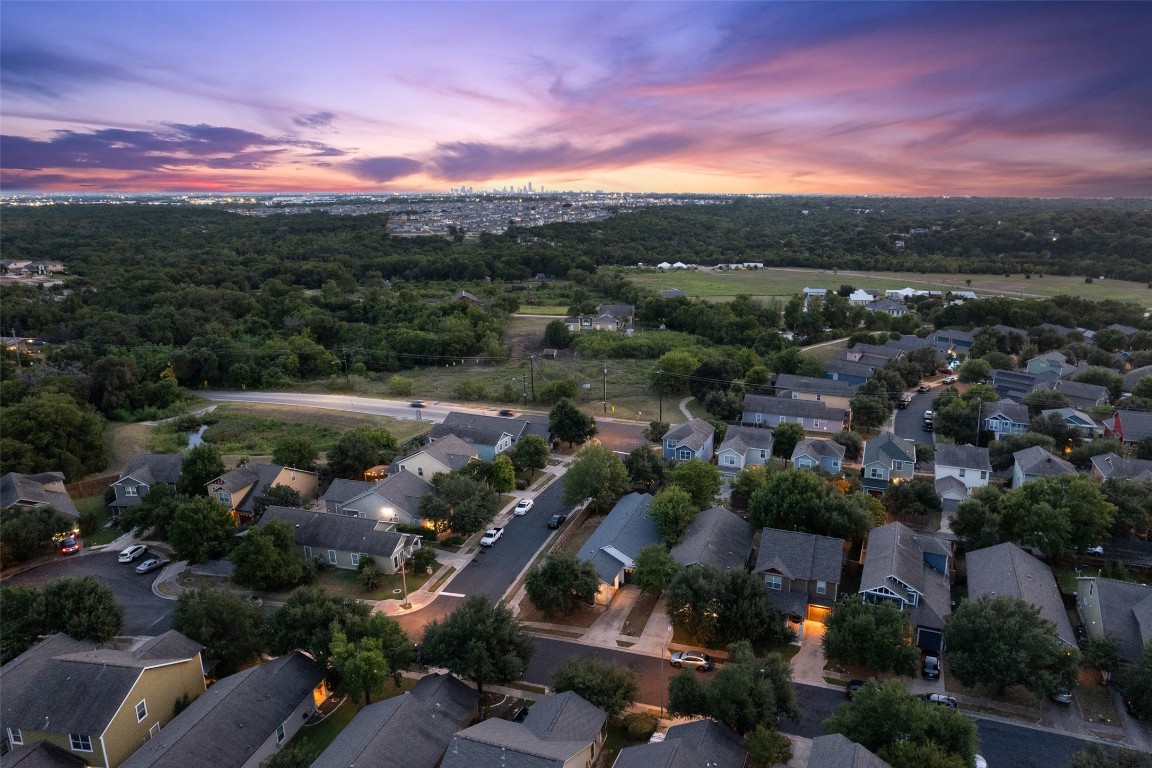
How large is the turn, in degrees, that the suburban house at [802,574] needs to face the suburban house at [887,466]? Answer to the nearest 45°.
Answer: approximately 180°

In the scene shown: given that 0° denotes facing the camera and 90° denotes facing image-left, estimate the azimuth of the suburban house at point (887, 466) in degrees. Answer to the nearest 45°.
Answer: approximately 0°

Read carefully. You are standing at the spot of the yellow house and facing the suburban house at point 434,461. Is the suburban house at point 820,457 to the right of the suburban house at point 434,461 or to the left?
right

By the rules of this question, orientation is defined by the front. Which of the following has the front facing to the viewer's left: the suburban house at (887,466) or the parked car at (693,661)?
the parked car

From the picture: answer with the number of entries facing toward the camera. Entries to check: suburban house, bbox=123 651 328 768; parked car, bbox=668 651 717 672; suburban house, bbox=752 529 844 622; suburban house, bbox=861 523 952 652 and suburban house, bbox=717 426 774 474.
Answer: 3

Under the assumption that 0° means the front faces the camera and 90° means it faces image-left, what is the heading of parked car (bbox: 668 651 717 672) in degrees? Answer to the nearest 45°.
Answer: approximately 90°

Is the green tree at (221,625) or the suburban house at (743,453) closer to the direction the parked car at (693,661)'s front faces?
the green tree

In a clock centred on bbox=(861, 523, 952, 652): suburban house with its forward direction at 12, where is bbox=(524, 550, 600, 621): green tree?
The green tree is roughly at 2 o'clock from the suburban house.
